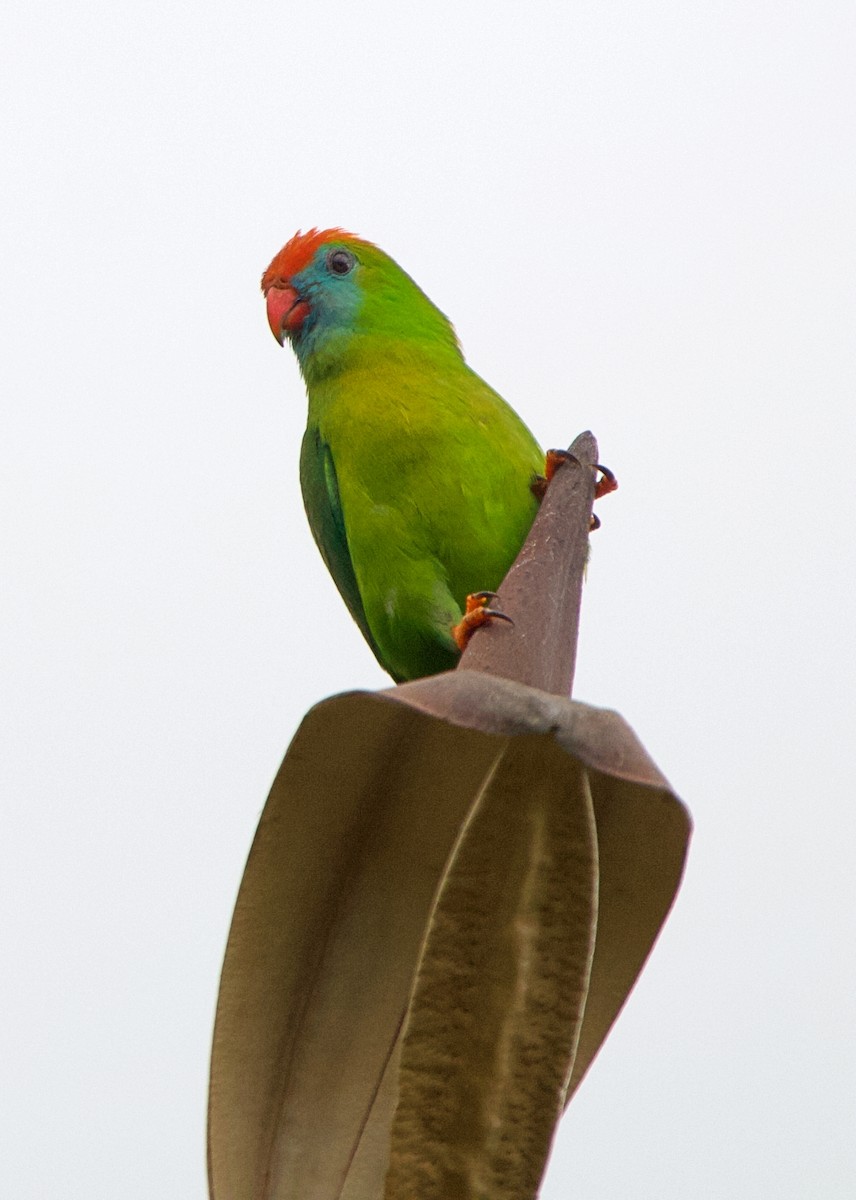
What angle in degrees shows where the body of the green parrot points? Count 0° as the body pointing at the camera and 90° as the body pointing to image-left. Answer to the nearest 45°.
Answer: approximately 315°
